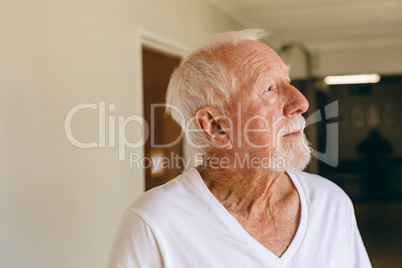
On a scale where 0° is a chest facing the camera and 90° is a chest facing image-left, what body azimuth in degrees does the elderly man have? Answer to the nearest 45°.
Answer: approximately 315°

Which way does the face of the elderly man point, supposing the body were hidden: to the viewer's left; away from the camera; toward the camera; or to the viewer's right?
to the viewer's right

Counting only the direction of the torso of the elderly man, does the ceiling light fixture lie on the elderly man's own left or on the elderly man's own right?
on the elderly man's own left
